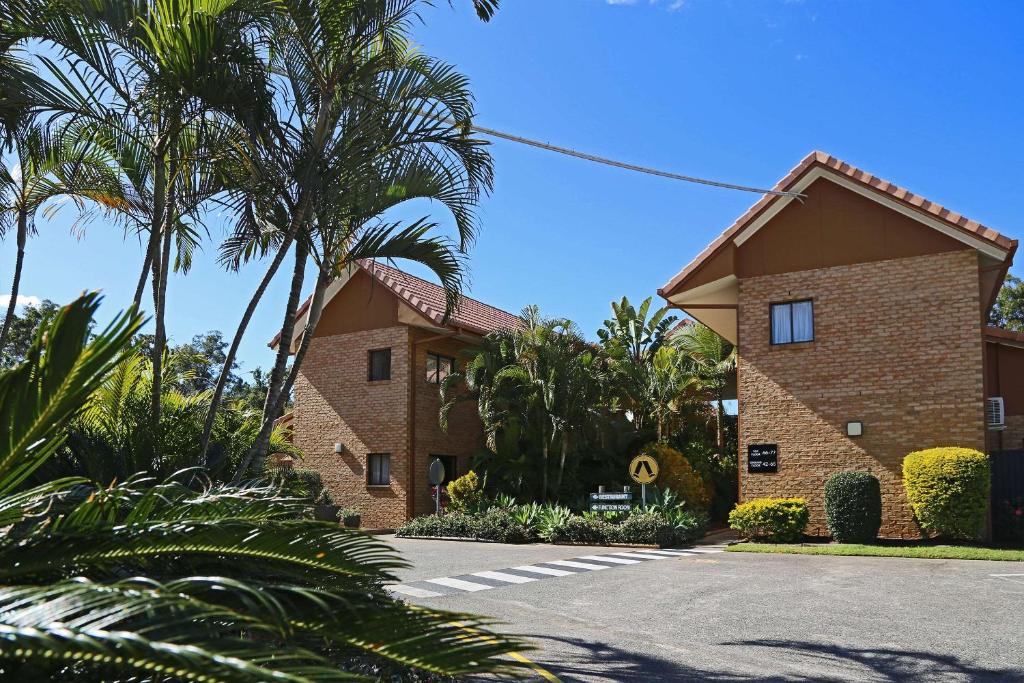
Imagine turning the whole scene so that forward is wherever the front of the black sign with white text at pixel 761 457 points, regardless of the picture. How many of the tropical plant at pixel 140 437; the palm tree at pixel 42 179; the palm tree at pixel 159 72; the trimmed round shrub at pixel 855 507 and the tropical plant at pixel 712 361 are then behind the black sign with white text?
1

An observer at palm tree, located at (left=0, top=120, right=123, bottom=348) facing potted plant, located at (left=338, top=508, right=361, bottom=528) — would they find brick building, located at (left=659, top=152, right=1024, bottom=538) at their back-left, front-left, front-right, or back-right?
front-right

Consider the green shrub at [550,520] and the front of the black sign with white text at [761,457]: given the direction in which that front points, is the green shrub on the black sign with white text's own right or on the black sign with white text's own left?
on the black sign with white text's own right

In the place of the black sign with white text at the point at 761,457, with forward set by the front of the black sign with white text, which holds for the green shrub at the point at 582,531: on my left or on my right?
on my right

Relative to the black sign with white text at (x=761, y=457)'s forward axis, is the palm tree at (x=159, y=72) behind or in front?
in front

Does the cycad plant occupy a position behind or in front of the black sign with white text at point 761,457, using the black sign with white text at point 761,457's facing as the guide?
in front

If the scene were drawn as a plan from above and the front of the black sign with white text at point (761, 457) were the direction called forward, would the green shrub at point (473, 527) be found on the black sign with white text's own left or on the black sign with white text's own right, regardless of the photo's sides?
on the black sign with white text's own right

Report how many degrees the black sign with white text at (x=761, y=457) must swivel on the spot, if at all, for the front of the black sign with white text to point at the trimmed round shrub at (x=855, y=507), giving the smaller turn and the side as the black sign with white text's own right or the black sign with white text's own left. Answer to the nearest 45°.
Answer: approximately 45° to the black sign with white text's own left

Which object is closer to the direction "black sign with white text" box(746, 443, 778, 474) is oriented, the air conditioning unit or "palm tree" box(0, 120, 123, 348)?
the palm tree

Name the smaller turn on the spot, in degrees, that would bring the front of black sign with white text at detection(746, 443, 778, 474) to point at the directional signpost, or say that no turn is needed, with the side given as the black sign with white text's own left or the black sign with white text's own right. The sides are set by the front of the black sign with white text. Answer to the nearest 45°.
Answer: approximately 90° to the black sign with white text's own right

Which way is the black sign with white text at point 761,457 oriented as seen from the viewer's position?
toward the camera
